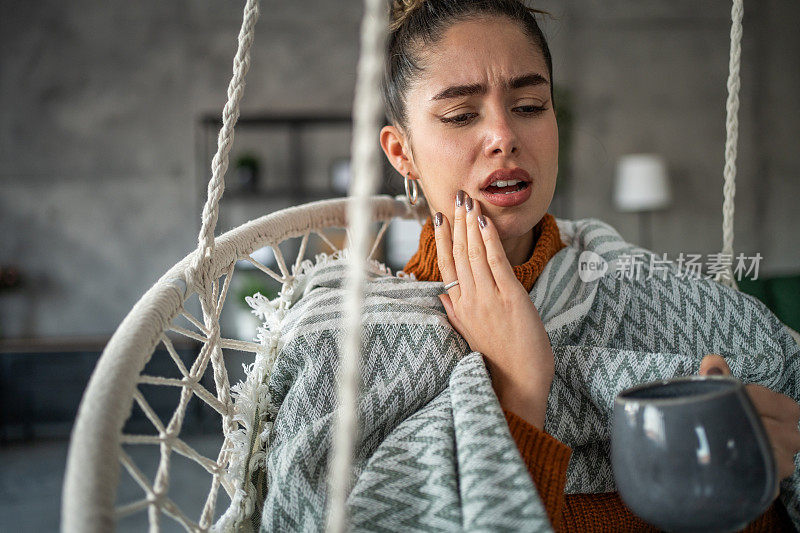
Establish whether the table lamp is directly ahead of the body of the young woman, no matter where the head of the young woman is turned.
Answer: no

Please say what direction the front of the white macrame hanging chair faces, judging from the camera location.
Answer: facing the viewer and to the right of the viewer

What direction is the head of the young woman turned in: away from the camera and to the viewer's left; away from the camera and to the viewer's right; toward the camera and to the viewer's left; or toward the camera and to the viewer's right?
toward the camera and to the viewer's right

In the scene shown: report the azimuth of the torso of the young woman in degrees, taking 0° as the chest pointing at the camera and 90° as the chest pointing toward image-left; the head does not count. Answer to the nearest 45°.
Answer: approximately 315°

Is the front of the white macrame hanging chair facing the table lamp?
no
